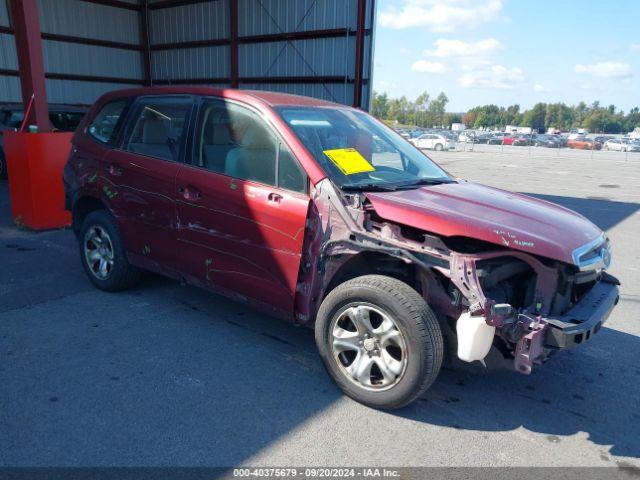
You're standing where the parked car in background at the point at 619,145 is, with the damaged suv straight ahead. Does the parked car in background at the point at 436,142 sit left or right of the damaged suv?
right

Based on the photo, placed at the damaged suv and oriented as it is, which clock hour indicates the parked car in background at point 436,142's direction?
The parked car in background is roughly at 8 o'clock from the damaged suv.

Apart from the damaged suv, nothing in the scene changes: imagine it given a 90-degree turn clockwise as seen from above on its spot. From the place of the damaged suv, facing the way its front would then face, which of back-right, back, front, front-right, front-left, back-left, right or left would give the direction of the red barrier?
right

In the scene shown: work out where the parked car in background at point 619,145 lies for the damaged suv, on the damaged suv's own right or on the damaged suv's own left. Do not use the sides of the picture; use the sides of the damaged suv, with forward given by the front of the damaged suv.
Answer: on the damaged suv's own left

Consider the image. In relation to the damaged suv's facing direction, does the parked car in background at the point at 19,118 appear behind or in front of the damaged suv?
behind

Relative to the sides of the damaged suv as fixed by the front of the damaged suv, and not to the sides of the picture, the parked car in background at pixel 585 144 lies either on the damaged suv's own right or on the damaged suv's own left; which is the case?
on the damaged suv's own left

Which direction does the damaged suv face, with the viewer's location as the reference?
facing the viewer and to the right of the viewer

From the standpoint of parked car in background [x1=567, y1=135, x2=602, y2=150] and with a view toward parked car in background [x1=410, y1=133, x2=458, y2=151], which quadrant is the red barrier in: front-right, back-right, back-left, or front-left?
front-left
